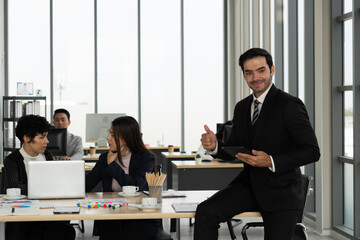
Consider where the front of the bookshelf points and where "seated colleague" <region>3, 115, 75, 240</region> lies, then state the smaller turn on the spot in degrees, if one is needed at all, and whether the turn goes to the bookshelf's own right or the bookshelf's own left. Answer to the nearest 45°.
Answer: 0° — it already faces them

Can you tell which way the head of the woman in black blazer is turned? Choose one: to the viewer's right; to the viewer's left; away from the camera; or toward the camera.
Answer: to the viewer's left

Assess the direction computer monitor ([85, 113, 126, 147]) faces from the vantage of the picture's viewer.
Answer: facing away from the viewer

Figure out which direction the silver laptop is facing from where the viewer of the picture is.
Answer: facing away from the viewer

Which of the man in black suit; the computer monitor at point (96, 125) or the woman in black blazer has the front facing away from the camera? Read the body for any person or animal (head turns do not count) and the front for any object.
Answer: the computer monitor

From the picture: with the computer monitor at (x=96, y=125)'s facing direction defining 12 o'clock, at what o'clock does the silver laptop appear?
The silver laptop is roughly at 6 o'clock from the computer monitor.

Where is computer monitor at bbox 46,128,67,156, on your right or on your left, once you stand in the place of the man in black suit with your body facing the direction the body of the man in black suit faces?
on your right

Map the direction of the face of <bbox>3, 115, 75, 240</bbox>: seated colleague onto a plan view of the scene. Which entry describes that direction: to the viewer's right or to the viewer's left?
to the viewer's right

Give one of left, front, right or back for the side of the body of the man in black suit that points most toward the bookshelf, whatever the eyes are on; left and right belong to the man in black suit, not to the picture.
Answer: right

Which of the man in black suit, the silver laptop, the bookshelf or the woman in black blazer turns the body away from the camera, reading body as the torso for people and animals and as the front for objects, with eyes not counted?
the silver laptop
